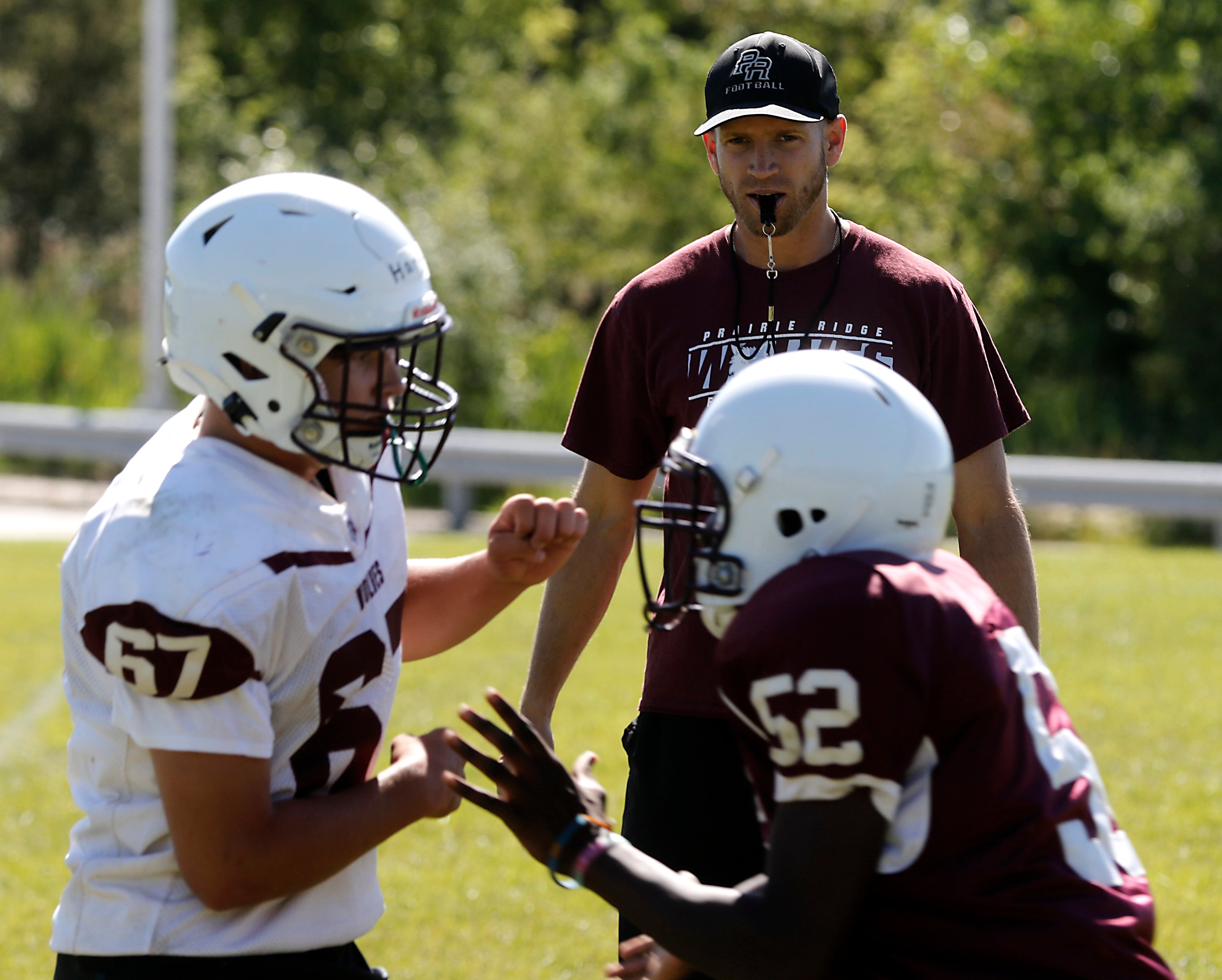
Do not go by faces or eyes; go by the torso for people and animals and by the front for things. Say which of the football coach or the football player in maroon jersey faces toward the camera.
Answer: the football coach

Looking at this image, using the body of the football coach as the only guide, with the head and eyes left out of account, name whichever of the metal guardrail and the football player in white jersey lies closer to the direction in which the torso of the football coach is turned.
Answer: the football player in white jersey

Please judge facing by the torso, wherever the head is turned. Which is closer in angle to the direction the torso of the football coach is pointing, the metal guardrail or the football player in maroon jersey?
the football player in maroon jersey

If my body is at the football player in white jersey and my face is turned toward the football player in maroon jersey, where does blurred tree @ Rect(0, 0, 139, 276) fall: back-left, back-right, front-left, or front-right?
back-left

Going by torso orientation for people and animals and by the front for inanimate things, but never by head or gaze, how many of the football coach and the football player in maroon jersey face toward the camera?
1

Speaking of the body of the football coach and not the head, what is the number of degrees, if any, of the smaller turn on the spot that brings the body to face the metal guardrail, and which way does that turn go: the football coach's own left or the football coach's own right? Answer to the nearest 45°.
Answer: approximately 180°

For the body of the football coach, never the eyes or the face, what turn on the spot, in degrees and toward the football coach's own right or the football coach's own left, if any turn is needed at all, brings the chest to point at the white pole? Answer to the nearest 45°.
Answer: approximately 135° to the football coach's own right

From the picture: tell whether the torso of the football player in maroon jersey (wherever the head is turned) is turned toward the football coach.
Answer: no

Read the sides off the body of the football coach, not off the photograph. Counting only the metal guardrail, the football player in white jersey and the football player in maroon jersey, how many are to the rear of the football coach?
1

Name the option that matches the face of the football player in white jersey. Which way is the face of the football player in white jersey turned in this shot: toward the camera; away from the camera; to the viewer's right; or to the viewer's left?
to the viewer's right

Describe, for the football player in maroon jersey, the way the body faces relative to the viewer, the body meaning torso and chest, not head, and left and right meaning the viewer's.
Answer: facing to the left of the viewer

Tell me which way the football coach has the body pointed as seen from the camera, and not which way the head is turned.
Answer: toward the camera

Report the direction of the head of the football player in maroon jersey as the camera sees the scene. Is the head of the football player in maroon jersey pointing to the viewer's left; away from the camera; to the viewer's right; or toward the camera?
to the viewer's left

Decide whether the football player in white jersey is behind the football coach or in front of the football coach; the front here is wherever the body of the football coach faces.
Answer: in front

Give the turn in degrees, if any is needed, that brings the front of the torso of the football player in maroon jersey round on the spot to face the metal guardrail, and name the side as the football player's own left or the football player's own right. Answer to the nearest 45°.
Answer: approximately 90° to the football player's own right

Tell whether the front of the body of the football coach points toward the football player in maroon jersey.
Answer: yes
